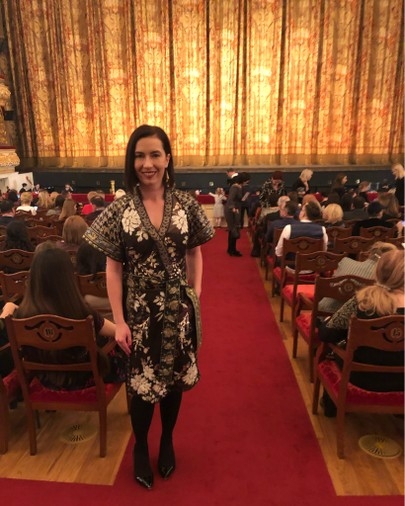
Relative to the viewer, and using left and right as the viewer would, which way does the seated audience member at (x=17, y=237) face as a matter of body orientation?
facing away from the viewer

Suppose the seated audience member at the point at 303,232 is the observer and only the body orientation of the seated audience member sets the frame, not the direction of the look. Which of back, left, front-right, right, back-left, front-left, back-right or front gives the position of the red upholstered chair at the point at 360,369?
back

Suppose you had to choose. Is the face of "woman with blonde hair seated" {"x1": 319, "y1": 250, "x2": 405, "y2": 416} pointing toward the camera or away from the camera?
away from the camera

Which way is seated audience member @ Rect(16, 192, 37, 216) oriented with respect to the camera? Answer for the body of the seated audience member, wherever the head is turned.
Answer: away from the camera

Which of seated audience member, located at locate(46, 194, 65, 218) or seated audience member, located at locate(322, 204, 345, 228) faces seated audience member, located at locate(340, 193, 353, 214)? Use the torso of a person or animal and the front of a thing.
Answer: seated audience member, located at locate(322, 204, 345, 228)

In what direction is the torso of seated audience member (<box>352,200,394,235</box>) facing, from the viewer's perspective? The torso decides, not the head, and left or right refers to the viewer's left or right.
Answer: facing away from the viewer

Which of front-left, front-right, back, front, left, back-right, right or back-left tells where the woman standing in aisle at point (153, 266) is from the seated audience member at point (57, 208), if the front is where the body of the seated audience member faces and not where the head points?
back

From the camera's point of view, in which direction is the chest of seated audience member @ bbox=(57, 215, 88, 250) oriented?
away from the camera

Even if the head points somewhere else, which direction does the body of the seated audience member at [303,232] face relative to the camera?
away from the camera

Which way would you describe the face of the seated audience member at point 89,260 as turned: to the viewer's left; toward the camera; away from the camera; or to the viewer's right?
away from the camera

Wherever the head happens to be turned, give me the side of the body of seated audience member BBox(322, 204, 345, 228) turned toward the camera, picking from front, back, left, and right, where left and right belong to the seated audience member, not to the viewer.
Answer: back

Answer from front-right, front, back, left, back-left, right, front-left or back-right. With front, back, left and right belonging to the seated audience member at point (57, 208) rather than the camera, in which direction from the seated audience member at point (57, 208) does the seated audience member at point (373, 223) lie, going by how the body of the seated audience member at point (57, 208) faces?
back-right

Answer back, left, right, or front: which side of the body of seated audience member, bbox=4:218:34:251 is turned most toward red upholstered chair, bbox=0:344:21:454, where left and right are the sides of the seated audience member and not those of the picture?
back

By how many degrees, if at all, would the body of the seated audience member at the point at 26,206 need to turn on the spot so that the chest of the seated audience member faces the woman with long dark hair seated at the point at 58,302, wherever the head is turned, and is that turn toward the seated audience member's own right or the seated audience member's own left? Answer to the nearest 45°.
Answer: approximately 180°

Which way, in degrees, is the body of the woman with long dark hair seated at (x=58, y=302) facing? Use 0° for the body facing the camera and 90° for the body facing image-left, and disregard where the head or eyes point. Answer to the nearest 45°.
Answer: approximately 180°
